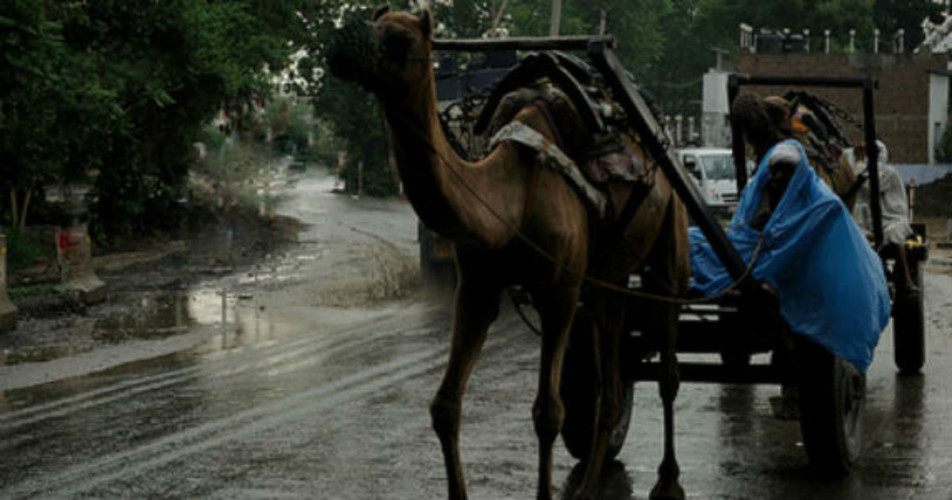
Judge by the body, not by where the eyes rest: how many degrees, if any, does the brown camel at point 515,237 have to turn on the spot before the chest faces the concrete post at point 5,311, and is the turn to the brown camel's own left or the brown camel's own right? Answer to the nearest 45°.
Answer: approximately 90° to the brown camel's own right

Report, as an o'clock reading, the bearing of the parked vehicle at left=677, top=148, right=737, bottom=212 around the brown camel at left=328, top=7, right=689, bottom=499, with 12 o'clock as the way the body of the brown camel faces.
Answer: The parked vehicle is roughly at 5 o'clock from the brown camel.

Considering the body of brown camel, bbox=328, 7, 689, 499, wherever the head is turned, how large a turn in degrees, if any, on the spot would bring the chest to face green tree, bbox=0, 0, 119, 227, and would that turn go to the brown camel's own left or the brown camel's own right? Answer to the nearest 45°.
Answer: approximately 90° to the brown camel's own right

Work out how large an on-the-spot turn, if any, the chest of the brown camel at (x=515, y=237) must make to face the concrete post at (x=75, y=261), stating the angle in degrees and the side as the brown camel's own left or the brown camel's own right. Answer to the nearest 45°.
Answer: approximately 90° to the brown camel's own right

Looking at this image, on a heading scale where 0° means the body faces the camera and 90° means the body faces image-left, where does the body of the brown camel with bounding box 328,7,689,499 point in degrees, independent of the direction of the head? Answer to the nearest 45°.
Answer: approximately 45°

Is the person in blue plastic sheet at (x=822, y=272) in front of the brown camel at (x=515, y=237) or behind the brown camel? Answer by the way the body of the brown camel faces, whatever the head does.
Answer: behind

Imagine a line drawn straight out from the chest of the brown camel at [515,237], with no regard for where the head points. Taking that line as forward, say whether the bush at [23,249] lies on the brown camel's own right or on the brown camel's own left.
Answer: on the brown camel's own right

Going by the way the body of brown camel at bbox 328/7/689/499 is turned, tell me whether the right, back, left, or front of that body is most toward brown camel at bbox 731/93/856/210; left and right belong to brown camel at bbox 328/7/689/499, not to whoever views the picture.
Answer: back
